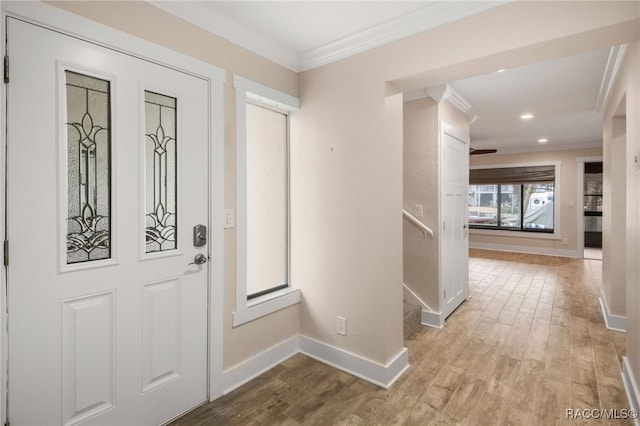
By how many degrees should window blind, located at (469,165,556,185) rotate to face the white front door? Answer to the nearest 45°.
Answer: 0° — it already faces it

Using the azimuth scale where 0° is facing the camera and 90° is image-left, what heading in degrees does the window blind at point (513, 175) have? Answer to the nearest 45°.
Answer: approximately 0°

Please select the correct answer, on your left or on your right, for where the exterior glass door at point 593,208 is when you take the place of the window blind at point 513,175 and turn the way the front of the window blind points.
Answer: on your left

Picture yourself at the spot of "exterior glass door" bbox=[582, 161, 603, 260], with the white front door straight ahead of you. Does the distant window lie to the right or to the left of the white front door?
right

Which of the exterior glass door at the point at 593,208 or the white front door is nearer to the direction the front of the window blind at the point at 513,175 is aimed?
the white front door
